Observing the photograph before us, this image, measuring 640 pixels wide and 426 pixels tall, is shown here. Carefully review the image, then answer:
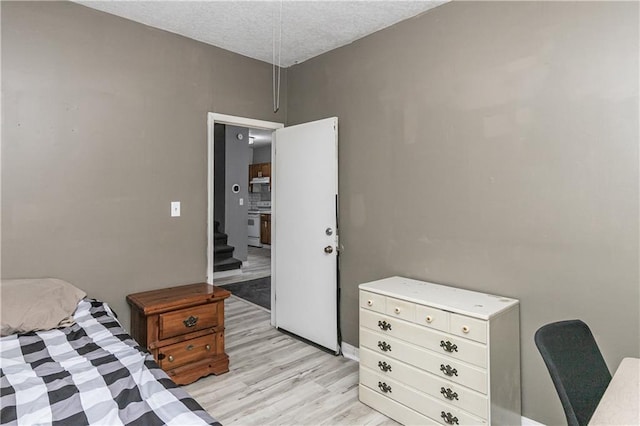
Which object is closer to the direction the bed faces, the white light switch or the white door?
the white door

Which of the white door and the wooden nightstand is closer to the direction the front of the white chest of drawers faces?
the wooden nightstand

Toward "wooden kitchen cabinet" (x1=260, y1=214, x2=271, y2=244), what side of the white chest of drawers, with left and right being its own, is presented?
right

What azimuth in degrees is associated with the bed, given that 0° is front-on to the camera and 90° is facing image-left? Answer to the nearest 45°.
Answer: approximately 315°

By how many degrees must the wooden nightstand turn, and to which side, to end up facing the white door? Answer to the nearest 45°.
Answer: approximately 45° to its left

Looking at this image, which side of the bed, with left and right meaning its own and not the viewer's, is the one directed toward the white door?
left

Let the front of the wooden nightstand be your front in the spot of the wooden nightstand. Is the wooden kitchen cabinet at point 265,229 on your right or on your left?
on your left

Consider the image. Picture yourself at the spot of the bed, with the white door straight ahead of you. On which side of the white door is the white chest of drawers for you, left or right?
right

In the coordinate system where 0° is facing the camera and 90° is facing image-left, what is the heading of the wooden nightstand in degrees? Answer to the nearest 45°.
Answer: approximately 315°
